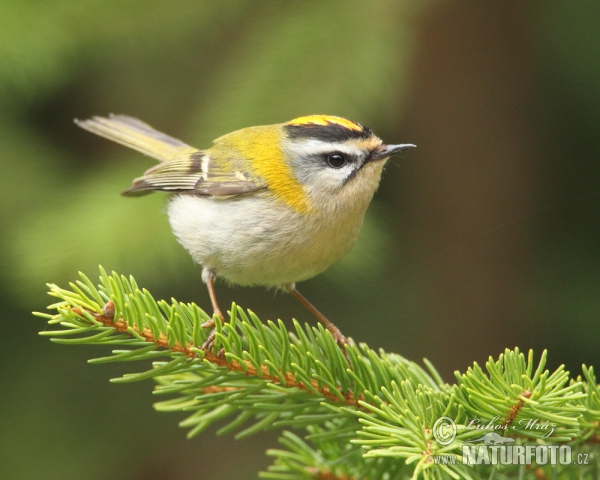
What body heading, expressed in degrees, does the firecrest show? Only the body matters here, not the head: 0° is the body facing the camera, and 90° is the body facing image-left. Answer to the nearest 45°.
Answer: approximately 270°
